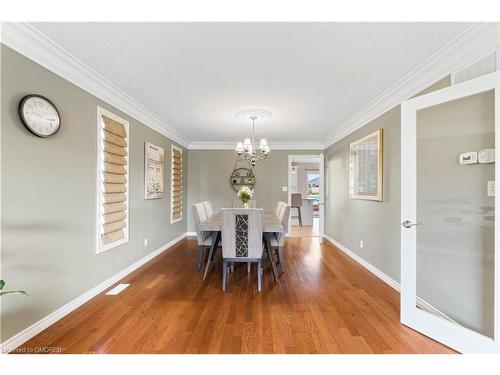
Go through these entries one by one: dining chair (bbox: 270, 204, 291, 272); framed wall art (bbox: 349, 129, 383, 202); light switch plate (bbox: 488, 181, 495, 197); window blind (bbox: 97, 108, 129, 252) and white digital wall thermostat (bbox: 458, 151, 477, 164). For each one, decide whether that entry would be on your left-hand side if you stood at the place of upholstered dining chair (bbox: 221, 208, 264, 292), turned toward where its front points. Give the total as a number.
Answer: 1

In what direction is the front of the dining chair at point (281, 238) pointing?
to the viewer's left

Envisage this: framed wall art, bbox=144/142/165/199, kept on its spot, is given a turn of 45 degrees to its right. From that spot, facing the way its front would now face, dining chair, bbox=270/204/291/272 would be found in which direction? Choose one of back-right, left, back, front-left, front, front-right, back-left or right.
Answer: front-left

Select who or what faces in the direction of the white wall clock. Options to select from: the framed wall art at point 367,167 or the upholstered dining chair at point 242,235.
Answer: the framed wall art

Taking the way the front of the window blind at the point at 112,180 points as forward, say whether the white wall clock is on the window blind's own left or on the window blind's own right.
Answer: on the window blind's own right

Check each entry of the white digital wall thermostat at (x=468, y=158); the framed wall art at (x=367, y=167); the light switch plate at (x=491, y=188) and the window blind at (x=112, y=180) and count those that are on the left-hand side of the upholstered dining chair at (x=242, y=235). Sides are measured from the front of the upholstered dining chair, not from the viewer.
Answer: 1

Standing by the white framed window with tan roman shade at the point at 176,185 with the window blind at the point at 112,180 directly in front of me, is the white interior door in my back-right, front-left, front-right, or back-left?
front-left

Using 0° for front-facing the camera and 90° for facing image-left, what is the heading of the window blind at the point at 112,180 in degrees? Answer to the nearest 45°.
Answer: approximately 315°

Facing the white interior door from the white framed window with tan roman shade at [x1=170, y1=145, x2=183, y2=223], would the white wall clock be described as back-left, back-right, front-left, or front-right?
front-right

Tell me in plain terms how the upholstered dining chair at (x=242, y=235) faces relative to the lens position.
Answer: facing away from the viewer

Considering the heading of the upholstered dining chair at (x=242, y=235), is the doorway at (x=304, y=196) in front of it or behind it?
in front

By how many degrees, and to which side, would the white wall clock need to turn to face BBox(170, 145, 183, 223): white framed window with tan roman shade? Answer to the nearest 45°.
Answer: approximately 90° to its left

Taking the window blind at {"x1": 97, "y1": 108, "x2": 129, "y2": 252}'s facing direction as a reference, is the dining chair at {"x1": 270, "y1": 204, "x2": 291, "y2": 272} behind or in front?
in front

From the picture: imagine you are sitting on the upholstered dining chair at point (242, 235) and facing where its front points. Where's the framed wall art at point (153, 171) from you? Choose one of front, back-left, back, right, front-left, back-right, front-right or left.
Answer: front-left

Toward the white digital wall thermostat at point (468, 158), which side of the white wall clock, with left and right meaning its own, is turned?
front

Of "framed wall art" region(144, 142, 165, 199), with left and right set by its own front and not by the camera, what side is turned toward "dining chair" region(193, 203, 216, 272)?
front

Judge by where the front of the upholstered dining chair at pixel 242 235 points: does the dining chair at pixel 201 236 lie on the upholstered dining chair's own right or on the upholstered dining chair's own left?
on the upholstered dining chair's own left

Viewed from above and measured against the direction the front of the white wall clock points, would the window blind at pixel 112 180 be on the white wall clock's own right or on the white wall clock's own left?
on the white wall clock's own left
